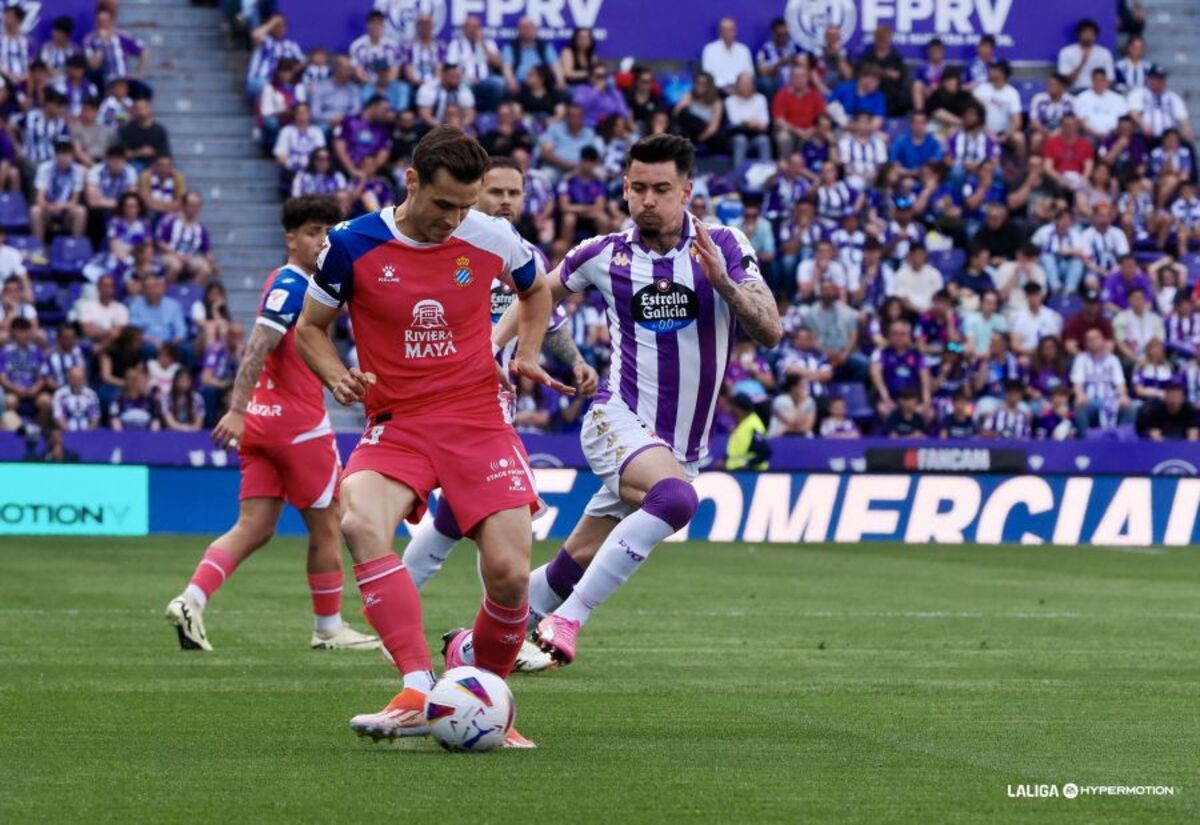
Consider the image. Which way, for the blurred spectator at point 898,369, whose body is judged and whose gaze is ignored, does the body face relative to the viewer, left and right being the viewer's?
facing the viewer

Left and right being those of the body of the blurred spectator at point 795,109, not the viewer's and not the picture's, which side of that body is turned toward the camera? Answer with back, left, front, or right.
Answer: front

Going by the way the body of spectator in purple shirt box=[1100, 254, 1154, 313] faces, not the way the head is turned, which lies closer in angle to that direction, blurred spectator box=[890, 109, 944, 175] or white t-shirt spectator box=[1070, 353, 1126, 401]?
the white t-shirt spectator

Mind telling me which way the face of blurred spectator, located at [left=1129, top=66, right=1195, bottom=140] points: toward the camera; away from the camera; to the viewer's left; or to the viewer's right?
toward the camera

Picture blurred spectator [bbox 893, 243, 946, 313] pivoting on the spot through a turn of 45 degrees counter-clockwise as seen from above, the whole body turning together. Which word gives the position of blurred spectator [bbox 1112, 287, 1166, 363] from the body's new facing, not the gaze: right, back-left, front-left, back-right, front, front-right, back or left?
front-left

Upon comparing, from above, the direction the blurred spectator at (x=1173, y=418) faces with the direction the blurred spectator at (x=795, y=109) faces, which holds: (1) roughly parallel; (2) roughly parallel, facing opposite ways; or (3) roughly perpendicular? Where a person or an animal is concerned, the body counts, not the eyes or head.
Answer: roughly parallel

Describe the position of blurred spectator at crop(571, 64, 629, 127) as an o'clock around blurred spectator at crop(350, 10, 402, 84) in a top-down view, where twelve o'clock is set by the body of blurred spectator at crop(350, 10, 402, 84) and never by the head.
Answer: blurred spectator at crop(571, 64, 629, 127) is roughly at 9 o'clock from blurred spectator at crop(350, 10, 402, 84).

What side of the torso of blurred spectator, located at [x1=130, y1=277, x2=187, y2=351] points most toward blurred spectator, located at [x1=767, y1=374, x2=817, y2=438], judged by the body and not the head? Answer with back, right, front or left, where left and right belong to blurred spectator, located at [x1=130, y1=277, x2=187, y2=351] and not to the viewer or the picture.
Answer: left

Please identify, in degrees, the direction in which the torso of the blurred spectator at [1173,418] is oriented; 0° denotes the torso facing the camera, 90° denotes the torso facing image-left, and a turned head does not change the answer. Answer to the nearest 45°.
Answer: approximately 0°

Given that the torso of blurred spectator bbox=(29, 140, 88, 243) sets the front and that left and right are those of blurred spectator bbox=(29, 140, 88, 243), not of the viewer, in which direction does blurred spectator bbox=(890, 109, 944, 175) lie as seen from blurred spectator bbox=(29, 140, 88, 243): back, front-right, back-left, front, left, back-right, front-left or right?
left

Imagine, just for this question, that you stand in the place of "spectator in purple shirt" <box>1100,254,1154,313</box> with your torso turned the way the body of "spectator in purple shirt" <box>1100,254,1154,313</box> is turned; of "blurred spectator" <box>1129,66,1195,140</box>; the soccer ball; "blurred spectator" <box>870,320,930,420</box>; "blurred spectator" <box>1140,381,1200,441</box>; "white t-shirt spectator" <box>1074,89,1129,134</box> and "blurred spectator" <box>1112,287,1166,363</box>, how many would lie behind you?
2

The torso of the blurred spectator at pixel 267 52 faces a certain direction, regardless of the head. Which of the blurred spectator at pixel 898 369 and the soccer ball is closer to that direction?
the soccer ball

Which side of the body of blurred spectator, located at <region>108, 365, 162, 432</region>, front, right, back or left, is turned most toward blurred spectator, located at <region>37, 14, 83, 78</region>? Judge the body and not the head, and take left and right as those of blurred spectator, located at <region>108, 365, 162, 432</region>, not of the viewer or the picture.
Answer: back

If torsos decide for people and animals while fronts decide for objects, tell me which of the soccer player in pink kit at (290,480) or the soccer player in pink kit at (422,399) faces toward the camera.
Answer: the soccer player in pink kit at (422,399)

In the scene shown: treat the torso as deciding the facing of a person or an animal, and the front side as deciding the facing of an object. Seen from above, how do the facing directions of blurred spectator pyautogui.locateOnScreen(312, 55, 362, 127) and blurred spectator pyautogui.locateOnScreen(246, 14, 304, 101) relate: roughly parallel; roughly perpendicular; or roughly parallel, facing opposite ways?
roughly parallel

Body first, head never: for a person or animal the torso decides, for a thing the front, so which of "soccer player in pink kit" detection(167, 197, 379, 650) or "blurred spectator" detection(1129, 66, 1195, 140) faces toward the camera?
the blurred spectator

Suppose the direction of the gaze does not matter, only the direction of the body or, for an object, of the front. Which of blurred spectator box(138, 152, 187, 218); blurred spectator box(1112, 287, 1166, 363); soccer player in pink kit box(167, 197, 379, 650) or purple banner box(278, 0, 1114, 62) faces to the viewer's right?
the soccer player in pink kit
